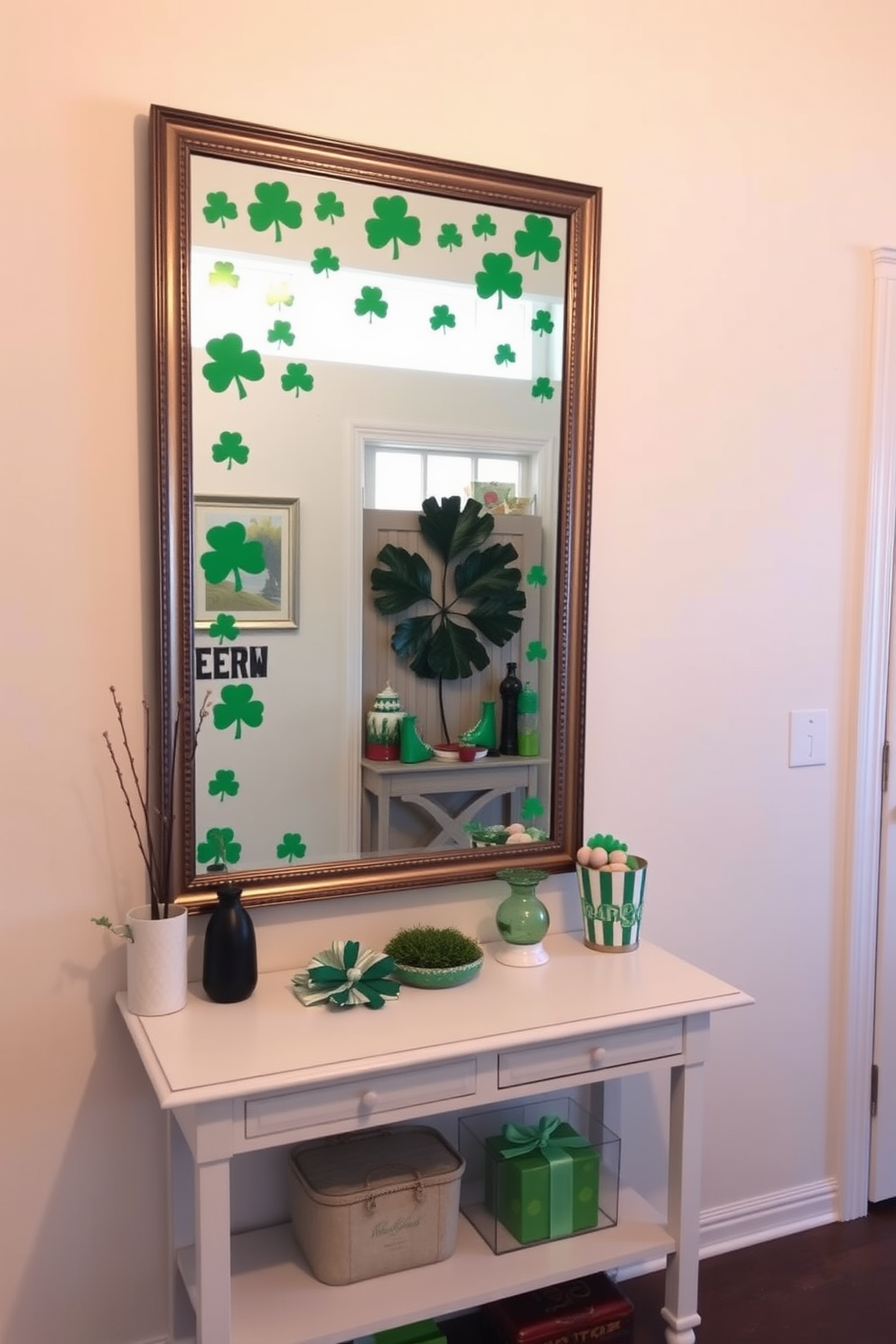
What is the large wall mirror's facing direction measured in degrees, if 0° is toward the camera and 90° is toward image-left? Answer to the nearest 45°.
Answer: approximately 315°

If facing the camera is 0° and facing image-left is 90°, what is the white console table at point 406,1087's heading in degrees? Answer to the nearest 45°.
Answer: approximately 315°
